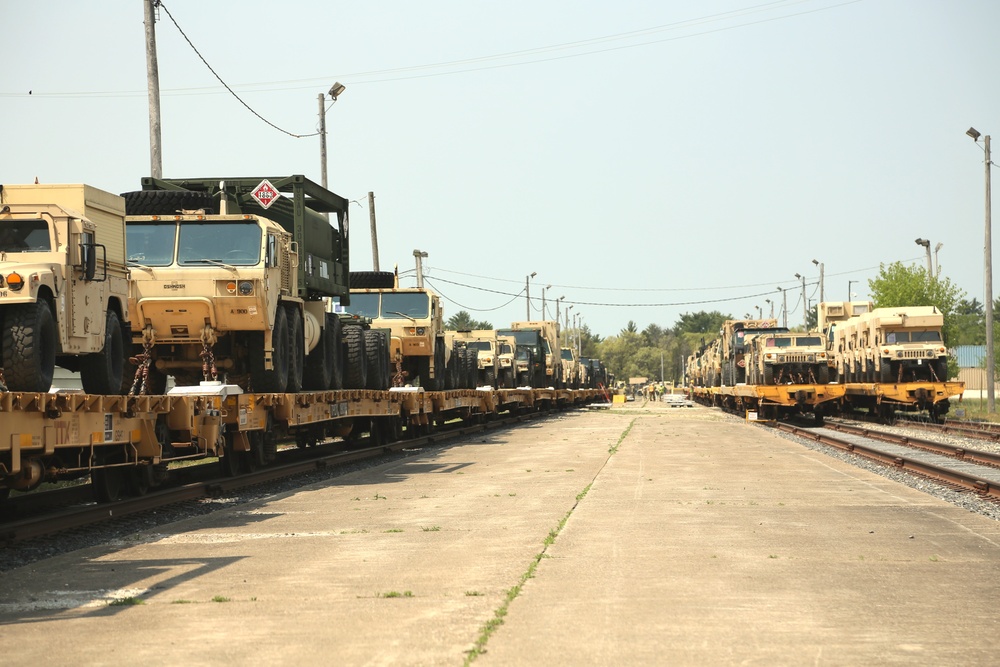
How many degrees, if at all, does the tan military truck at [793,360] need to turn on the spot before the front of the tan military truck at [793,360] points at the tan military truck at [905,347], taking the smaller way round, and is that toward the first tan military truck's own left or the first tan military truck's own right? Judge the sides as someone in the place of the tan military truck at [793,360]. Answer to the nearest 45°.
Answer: approximately 90° to the first tan military truck's own left

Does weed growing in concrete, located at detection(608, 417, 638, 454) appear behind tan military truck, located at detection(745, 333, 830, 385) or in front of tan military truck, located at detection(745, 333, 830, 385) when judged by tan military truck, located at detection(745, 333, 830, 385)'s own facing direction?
in front

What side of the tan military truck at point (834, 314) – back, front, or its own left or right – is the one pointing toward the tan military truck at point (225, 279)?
front

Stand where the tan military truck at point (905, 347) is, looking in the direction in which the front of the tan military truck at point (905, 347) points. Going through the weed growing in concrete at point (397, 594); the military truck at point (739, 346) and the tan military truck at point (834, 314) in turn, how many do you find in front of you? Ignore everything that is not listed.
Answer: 1

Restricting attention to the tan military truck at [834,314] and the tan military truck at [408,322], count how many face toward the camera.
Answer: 2

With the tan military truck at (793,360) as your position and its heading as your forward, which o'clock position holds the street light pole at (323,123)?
The street light pole is roughly at 2 o'clock from the tan military truck.

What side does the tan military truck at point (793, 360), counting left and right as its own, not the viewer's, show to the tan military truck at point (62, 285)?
front

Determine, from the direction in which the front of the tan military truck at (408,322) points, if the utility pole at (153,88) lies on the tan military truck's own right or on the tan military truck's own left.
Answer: on the tan military truck's own right

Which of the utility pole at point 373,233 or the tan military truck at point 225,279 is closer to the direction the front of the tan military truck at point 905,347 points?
the tan military truck

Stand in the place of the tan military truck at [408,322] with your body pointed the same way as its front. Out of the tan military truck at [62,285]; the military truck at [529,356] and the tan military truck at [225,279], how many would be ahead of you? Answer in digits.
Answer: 2
